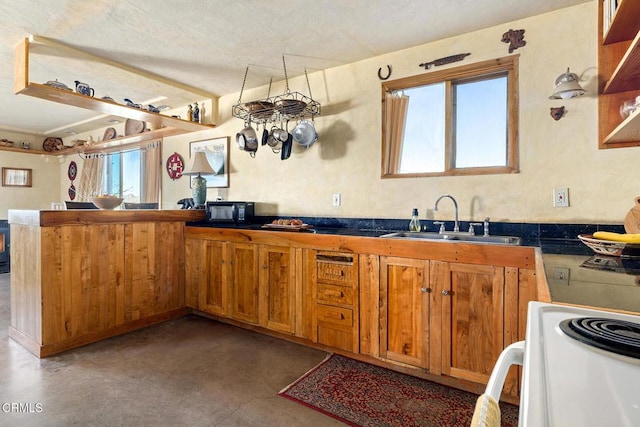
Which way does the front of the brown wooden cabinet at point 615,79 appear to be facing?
to the viewer's left

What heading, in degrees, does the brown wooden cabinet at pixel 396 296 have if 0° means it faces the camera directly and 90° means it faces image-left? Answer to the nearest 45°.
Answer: approximately 45°

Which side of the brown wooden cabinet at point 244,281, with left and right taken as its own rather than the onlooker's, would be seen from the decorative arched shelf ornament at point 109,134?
right

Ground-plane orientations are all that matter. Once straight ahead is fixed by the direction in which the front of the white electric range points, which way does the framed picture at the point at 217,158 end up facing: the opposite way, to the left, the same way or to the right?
to the left

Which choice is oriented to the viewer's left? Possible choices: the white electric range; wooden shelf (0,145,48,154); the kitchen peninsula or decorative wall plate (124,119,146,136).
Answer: the white electric range

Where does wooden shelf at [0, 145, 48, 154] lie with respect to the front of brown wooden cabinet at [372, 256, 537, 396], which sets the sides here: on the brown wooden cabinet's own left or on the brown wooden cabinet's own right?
on the brown wooden cabinet's own right

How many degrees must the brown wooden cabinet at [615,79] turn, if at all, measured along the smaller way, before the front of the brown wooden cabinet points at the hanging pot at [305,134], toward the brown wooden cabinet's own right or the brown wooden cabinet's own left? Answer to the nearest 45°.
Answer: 0° — it already faces it

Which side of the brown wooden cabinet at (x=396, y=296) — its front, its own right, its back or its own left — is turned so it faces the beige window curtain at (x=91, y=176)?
right

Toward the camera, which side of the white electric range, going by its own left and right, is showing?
left

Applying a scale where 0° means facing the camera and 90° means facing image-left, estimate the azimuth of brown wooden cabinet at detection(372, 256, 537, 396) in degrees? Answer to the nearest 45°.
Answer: approximately 45°

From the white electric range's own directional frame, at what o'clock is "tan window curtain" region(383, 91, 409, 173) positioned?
The tan window curtain is roughly at 2 o'clock from the white electric range.
